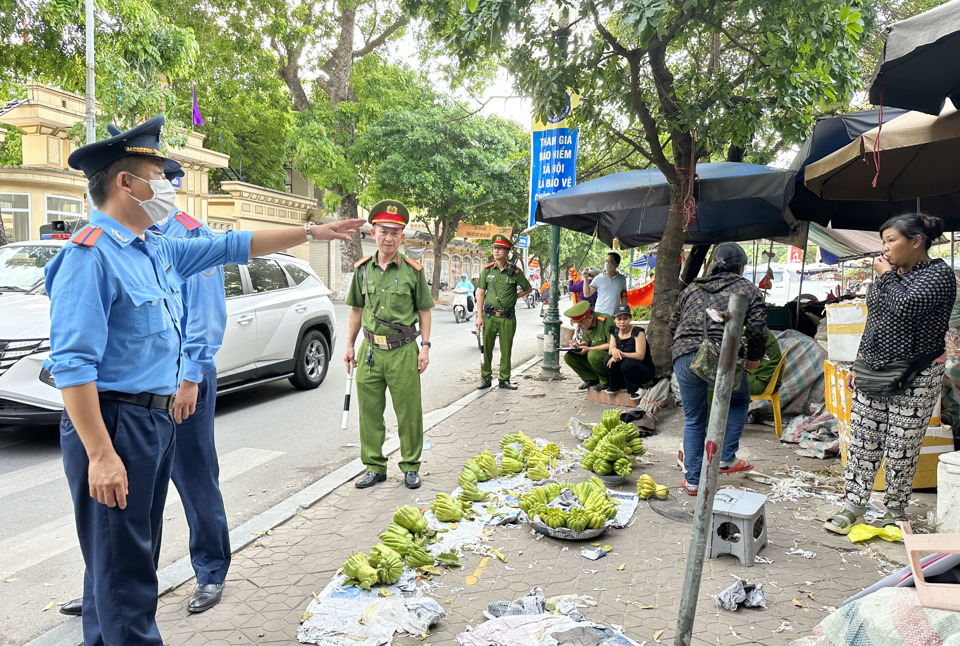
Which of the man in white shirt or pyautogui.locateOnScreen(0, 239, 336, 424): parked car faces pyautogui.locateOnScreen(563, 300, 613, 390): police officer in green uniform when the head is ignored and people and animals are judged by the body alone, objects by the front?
the man in white shirt

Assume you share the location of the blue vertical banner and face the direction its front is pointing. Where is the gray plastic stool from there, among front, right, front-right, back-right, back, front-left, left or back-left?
front

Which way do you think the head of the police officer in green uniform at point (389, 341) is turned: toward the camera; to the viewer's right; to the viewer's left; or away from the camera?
toward the camera

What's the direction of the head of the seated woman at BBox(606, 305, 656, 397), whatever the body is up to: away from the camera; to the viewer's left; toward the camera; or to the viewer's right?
toward the camera

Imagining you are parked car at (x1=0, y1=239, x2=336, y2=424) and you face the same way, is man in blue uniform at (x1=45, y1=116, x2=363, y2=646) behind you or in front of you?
in front

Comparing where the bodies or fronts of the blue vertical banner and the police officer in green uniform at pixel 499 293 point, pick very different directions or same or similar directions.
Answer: same or similar directions

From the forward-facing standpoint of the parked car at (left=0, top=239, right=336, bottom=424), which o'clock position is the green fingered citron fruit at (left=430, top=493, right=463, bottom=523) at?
The green fingered citron fruit is roughly at 10 o'clock from the parked car.

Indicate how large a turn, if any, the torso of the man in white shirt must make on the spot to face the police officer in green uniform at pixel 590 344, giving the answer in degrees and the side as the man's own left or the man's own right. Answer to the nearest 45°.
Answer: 0° — they already face them

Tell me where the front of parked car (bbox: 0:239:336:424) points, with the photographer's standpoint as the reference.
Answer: facing the viewer and to the left of the viewer

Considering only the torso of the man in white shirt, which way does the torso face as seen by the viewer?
toward the camera

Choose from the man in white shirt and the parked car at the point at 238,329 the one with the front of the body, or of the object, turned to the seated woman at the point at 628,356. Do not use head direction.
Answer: the man in white shirt

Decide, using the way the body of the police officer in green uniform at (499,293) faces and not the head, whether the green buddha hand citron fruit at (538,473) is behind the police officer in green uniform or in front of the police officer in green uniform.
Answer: in front

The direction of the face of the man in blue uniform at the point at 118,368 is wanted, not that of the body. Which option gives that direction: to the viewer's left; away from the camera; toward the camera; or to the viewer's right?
to the viewer's right

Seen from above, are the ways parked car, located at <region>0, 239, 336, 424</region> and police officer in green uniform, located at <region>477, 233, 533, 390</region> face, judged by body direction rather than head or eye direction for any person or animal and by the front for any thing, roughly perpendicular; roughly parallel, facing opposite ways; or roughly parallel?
roughly parallel

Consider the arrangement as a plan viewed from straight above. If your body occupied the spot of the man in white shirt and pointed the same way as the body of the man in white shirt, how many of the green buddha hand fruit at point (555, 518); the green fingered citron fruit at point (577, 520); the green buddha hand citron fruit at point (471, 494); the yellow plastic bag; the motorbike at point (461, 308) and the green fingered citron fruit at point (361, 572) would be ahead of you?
5
